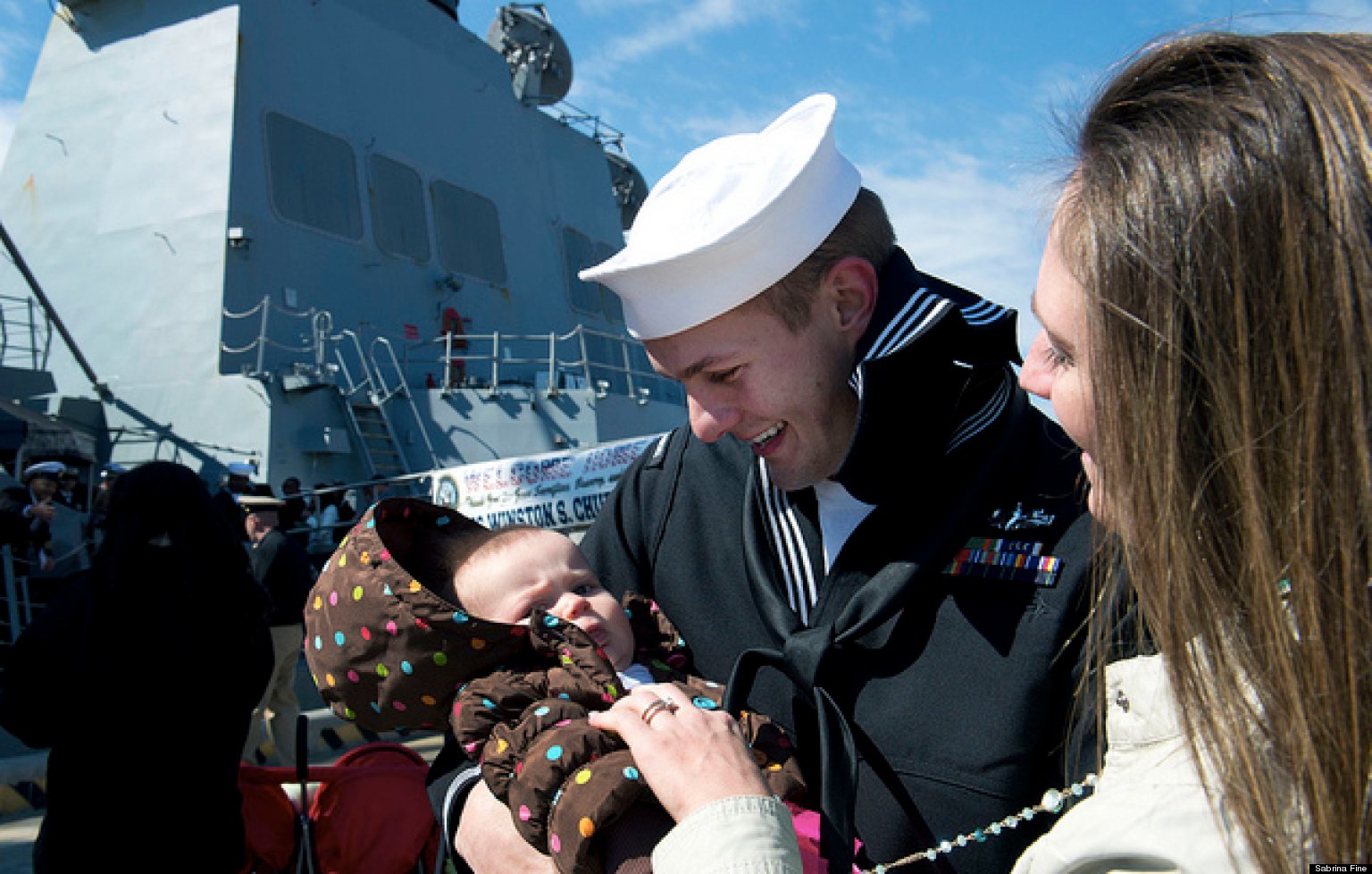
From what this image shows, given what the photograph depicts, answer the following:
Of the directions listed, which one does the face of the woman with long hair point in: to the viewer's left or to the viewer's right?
to the viewer's left

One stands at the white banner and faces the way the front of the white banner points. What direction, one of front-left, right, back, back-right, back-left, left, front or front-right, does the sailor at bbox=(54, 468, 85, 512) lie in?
right

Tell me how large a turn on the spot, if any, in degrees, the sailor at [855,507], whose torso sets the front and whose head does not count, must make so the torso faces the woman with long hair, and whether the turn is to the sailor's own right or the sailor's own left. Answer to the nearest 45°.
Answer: approximately 45° to the sailor's own left

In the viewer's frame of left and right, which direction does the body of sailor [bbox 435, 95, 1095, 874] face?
facing the viewer and to the left of the viewer

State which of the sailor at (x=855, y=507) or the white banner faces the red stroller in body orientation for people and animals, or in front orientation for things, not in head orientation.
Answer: the white banner

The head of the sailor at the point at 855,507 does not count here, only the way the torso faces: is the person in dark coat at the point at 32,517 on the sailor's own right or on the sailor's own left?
on the sailor's own right

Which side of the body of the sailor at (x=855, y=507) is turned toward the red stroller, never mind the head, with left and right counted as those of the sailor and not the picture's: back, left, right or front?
right

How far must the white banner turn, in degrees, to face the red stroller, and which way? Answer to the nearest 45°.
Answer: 0° — it already faces it

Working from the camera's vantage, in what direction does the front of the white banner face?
facing the viewer

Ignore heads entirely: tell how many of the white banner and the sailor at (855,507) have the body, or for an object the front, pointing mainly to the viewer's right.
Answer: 0

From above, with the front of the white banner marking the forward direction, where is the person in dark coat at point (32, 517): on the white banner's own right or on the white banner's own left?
on the white banner's own right

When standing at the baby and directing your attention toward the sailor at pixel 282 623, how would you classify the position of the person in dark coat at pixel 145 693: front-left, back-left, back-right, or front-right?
front-left

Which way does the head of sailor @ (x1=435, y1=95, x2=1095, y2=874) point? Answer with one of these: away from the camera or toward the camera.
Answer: toward the camera
